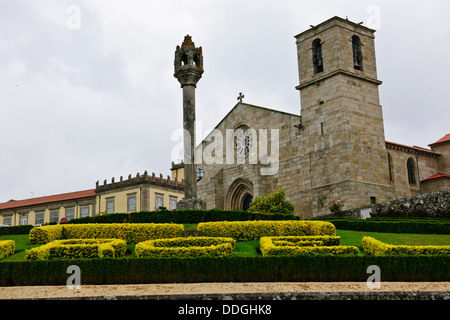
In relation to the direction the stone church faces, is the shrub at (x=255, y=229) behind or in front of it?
in front

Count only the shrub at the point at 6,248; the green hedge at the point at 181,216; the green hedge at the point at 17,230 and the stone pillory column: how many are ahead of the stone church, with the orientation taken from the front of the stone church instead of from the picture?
4

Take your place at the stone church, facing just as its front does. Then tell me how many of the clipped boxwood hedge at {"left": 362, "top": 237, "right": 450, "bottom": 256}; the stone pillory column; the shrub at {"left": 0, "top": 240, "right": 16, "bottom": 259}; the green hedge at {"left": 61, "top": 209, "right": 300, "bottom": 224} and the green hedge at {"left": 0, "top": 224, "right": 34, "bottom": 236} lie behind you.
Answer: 0

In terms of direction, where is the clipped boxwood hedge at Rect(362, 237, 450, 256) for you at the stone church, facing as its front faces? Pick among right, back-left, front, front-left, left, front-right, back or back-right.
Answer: front-left

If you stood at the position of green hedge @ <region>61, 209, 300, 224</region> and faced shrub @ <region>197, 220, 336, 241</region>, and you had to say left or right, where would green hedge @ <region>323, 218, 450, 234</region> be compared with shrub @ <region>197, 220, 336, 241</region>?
left

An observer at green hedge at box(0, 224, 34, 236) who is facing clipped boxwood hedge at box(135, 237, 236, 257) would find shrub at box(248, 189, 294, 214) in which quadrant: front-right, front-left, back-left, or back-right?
front-left

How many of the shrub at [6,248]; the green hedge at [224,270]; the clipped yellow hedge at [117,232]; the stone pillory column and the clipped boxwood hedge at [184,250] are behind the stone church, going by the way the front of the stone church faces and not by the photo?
0

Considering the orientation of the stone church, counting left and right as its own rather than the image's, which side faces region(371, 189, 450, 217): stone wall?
left

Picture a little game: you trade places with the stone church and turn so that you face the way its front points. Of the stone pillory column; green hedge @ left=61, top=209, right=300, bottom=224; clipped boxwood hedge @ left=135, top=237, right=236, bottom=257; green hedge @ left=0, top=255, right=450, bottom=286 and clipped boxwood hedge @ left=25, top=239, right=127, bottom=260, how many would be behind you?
0

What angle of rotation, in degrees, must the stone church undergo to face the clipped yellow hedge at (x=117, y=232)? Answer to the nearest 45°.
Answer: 0° — it already faces it

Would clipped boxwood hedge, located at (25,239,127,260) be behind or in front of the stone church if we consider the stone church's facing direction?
in front

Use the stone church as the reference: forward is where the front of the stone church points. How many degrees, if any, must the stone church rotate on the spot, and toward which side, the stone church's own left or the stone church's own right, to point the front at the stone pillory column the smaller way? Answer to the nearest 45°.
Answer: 0° — it already faces it

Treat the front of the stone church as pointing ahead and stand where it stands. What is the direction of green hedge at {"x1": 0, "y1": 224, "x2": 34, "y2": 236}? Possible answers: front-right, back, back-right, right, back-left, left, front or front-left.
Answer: front

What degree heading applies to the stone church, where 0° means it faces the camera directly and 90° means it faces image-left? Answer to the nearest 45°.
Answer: approximately 45°

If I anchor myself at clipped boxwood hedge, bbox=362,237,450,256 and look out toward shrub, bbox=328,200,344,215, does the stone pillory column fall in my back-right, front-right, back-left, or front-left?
front-left

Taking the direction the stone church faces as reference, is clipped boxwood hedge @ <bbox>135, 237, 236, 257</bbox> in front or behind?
in front
